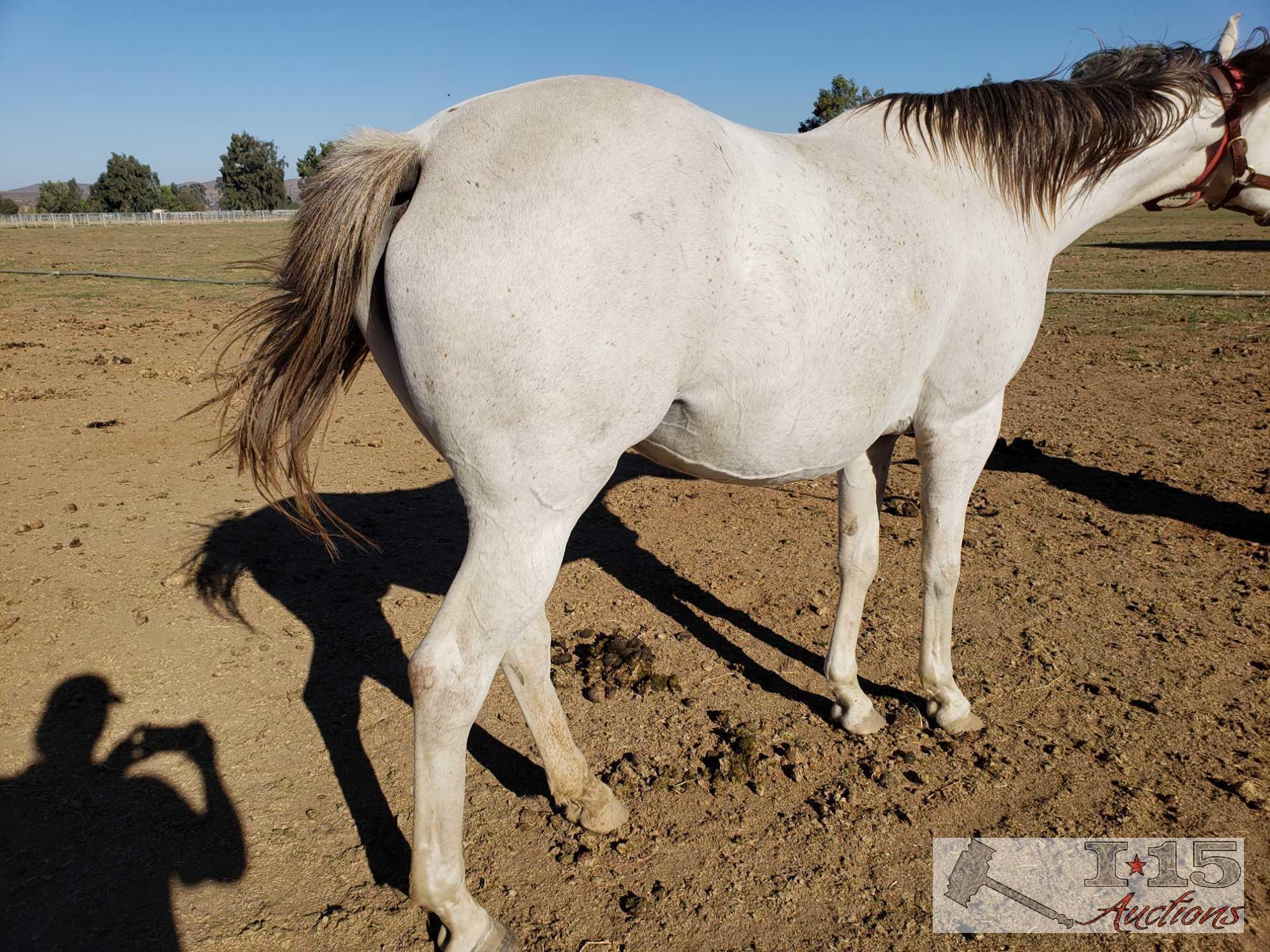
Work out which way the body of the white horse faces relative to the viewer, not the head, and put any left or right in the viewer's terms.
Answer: facing away from the viewer and to the right of the viewer
